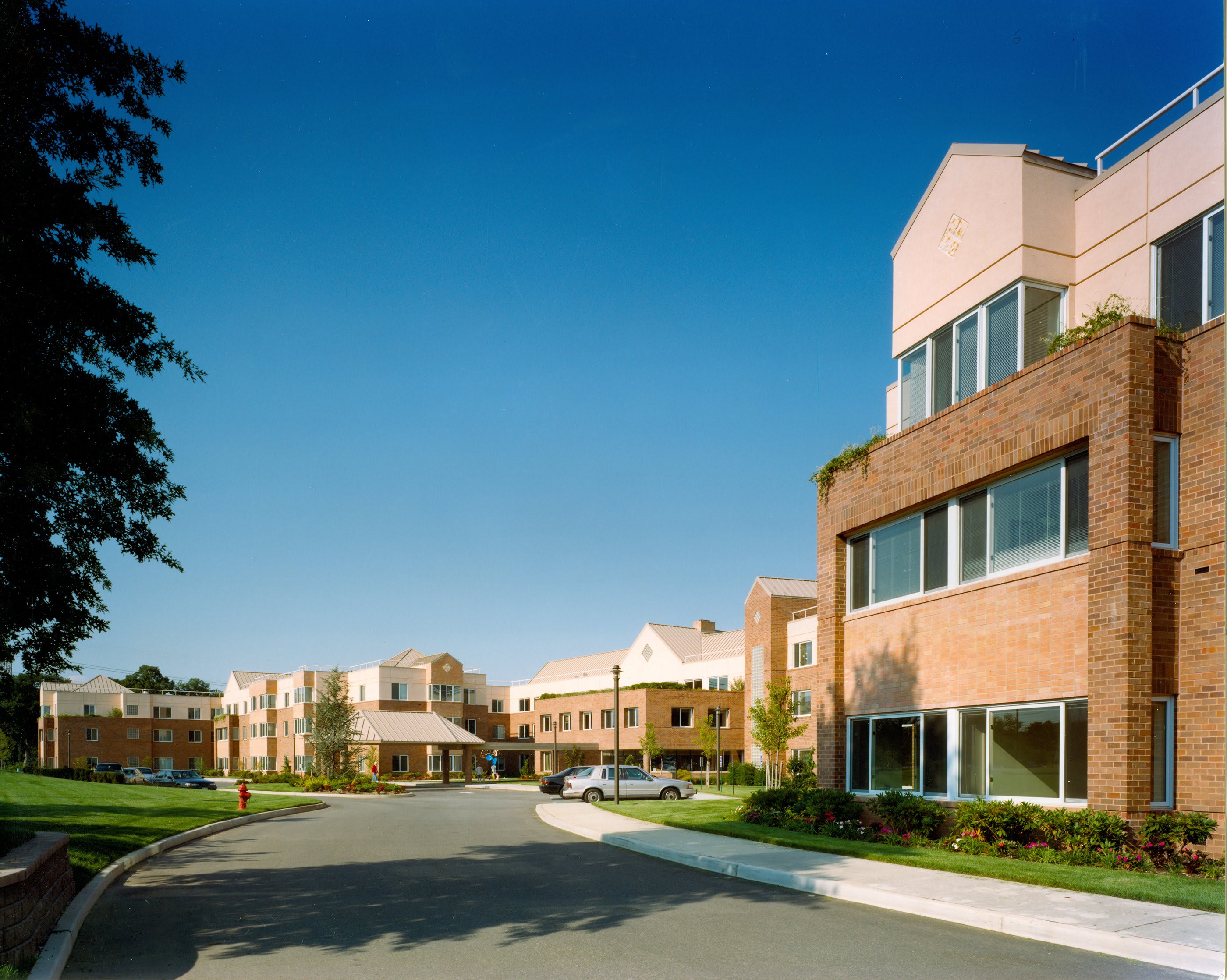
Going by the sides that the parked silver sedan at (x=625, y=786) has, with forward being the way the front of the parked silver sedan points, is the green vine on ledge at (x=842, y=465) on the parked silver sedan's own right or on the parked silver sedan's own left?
on the parked silver sedan's own right

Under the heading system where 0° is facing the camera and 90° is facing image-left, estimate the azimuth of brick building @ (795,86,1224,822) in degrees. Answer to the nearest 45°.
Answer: approximately 45°

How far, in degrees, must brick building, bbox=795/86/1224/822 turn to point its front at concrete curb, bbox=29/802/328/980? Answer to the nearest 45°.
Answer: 0° — it already faces it

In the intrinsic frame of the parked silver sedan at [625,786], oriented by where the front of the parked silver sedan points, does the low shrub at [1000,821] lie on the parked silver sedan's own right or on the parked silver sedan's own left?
on the parked silver sedan's own right

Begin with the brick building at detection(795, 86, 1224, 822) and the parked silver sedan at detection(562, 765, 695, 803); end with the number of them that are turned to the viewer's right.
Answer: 1

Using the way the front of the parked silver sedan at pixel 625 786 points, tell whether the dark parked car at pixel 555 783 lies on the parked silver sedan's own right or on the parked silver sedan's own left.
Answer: on the parked silver sedan's own left

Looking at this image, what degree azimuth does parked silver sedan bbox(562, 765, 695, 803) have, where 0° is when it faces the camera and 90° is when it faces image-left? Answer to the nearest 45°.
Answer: approximately 270°

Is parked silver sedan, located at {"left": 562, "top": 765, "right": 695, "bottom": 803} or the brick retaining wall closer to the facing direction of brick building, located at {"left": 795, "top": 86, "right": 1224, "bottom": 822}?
the brick retaining wall
